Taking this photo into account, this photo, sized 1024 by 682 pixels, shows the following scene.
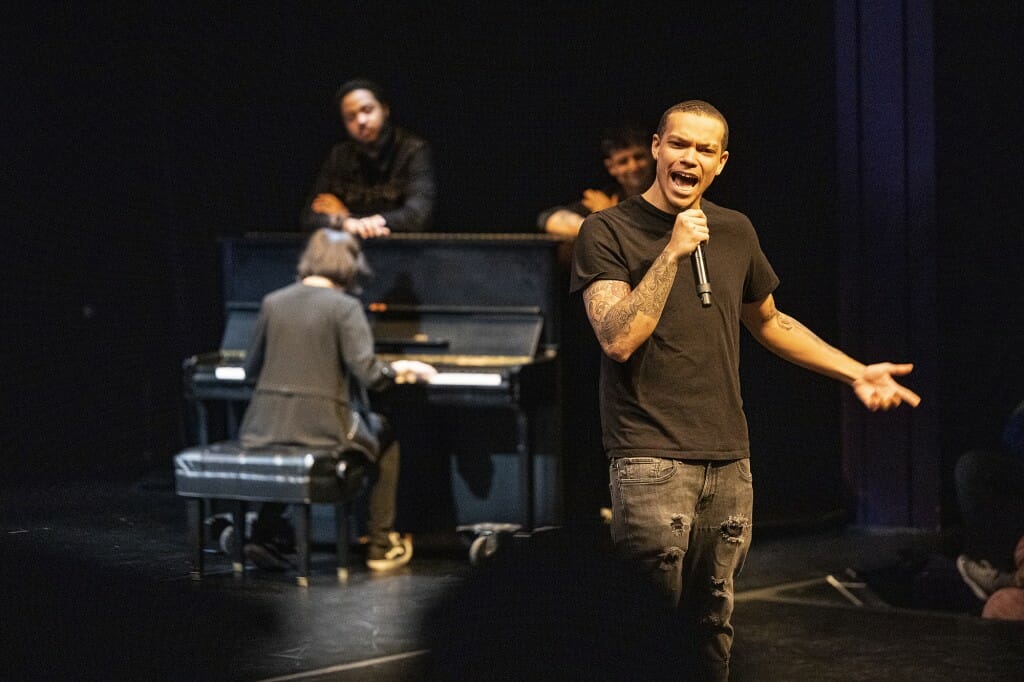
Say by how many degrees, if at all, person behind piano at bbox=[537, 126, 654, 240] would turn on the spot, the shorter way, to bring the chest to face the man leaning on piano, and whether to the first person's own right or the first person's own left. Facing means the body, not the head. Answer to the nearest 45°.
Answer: approximately 90° to the first person's own right

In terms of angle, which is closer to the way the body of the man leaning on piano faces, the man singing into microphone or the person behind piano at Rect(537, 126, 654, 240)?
the man singing into microphone

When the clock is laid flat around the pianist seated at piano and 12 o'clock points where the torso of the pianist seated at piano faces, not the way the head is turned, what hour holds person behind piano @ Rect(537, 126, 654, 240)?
The person behind piano is roughly at 1 o'clock from the pianist seated at piano.

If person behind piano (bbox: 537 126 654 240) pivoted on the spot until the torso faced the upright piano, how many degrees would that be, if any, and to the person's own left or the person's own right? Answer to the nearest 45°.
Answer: approximately 90° to the person's own right

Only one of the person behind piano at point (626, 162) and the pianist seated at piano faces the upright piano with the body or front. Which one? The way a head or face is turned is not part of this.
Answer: the pianist seated at piano

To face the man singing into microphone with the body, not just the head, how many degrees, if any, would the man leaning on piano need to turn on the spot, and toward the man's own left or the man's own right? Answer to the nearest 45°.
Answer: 0° — they already face them

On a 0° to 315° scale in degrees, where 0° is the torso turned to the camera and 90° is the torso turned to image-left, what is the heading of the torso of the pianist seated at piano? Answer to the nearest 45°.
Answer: approximately 225°

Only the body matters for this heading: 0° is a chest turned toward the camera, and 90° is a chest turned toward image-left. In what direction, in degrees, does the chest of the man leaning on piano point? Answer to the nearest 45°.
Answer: approximately 0°

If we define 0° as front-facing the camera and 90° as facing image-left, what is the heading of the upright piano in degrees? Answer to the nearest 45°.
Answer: approximately 45°
